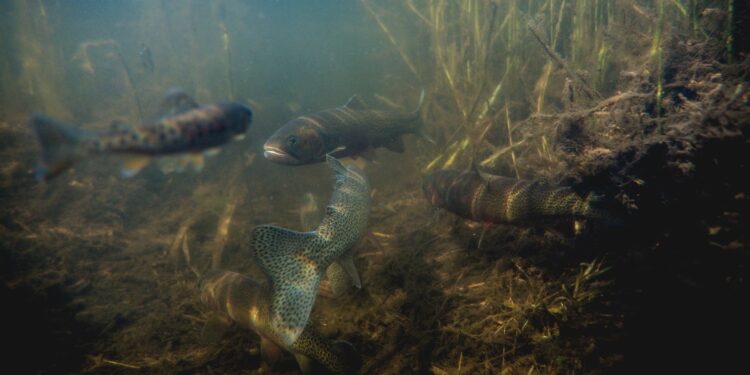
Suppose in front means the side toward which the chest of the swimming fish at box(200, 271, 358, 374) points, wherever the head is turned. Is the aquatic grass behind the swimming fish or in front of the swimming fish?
behind

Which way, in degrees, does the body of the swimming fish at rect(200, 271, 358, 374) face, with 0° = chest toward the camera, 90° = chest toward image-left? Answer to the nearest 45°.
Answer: approximately 90°

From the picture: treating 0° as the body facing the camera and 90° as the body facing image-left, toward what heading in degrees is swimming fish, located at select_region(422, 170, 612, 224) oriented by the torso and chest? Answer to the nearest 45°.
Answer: approximately 90°

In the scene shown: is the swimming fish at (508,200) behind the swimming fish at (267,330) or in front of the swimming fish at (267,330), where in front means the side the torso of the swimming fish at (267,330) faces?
behind

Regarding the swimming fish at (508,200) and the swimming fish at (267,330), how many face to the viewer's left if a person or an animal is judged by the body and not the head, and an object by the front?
2

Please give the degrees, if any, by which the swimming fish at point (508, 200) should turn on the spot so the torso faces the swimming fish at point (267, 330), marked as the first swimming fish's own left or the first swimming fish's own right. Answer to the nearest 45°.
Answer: approximately 45° to the first swimming fish's own left
